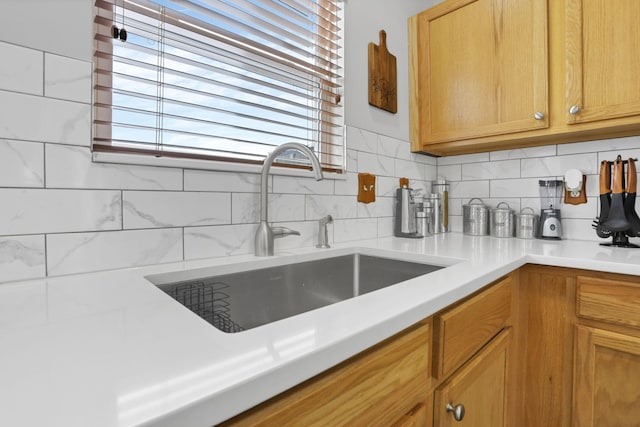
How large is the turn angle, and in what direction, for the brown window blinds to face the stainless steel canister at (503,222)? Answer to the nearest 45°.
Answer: approximately 45° to its left

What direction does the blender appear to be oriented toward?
toward the camera

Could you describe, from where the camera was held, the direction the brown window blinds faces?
facing the viewer and to the right of the viewer

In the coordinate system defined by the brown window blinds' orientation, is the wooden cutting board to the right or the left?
on its left

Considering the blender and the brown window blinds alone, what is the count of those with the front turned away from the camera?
0

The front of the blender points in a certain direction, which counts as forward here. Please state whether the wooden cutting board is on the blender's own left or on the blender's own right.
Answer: on the blender's own right

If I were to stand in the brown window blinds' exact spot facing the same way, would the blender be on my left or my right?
on my left

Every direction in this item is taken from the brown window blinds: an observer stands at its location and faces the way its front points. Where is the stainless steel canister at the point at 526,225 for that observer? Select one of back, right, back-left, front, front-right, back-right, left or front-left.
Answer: front-left

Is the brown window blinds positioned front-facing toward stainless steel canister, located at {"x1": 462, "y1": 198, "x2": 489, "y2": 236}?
no

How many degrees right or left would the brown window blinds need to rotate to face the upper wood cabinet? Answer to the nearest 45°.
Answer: approximately 45° to its left

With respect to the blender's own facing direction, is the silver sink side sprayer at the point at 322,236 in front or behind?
in front

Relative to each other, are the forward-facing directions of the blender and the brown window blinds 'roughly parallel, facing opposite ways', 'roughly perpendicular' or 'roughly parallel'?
roughly perpendicular
